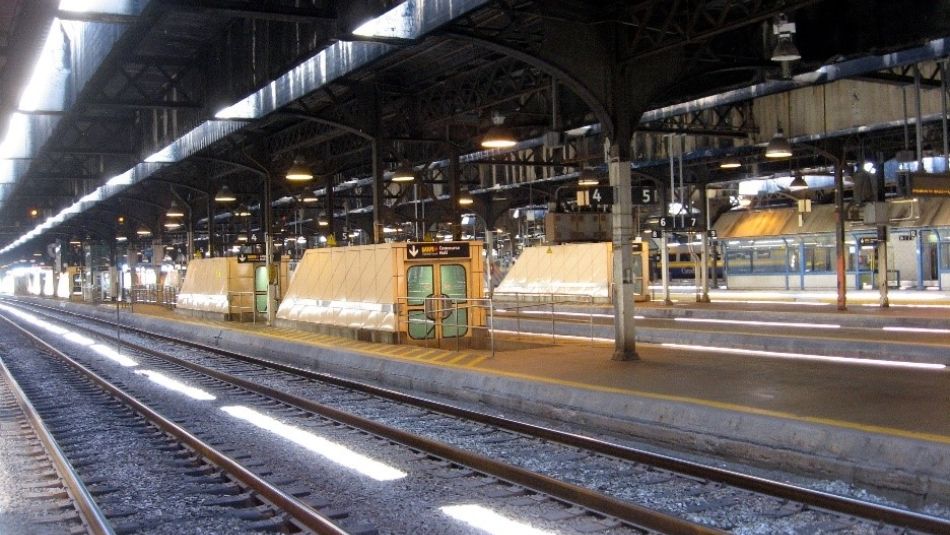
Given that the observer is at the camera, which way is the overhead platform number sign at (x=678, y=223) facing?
facing the viewer

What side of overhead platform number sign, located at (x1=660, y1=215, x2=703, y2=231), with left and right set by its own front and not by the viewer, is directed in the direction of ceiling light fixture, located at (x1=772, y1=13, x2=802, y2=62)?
front

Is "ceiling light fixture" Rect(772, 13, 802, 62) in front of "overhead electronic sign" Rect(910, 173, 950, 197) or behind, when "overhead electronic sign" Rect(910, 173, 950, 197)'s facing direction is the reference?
in front

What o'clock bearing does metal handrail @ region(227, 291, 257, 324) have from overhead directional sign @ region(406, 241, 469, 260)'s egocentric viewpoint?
The metal handrail is roughly at 5 o'clock from the overhead directional sign.

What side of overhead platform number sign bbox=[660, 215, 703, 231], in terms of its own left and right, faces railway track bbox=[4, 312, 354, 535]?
front

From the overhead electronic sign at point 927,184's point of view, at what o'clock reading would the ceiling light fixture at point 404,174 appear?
The ceiling light fixture is roughly at 3 o'clock from the overhead electronic sign.

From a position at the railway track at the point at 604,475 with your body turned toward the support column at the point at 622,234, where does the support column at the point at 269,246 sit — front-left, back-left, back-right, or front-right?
front-left

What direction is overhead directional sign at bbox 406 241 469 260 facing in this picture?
toward the camera

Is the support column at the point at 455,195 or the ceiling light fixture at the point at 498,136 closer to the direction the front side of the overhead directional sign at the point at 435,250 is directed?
the ceiling light fixture

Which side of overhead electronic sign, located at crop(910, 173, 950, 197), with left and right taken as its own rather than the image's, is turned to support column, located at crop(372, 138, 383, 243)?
right

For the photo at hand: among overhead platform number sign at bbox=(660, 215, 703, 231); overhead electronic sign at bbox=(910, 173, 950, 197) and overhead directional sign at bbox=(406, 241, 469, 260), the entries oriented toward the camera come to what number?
3

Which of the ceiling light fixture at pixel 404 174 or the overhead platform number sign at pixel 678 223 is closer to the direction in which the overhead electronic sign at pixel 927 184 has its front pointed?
the ceiling light fixture
